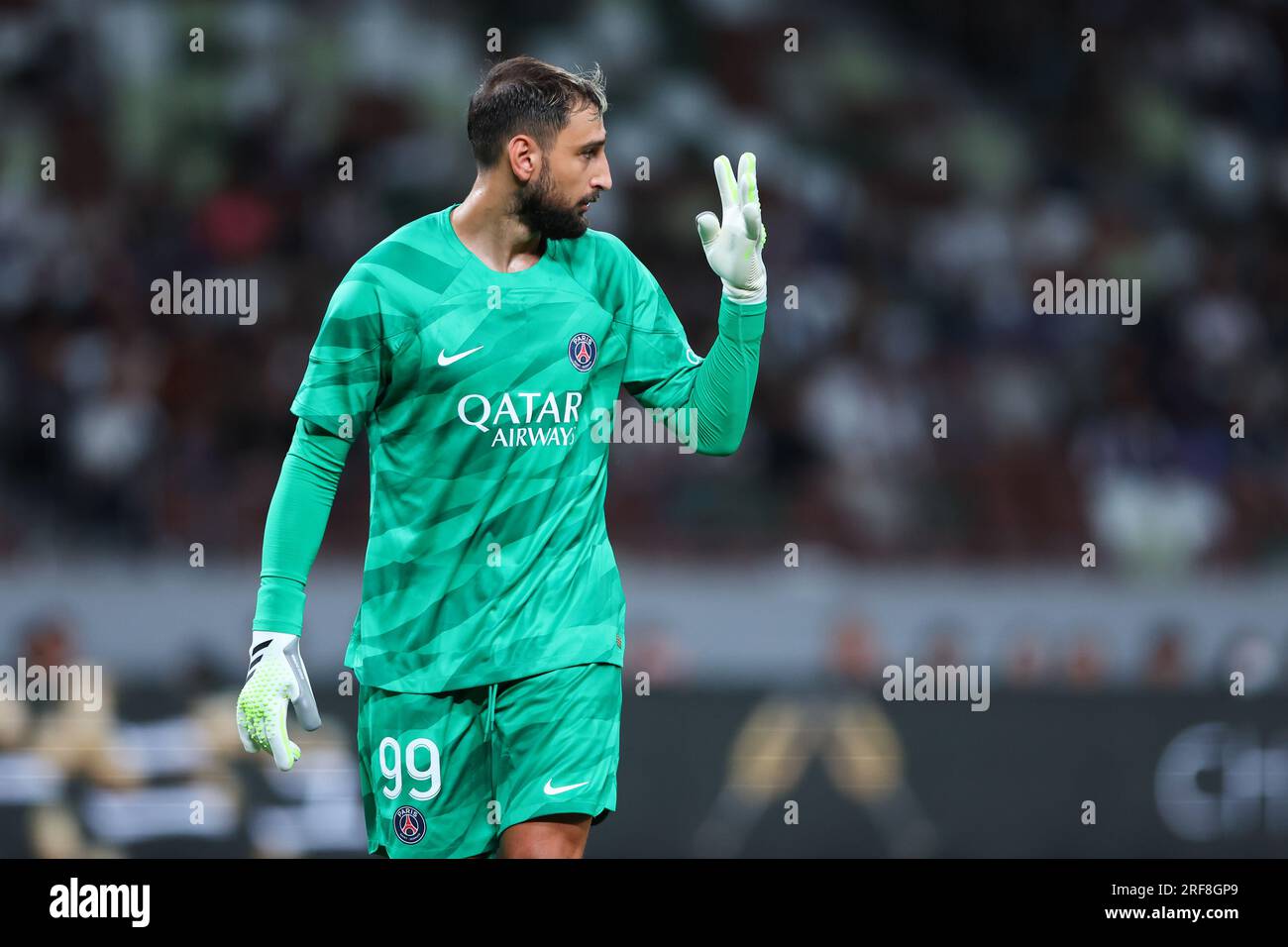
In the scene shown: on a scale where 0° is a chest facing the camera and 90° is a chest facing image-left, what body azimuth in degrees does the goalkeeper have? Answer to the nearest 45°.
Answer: approximately 315°

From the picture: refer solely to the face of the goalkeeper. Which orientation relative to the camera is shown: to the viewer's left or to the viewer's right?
to the viewer's right
